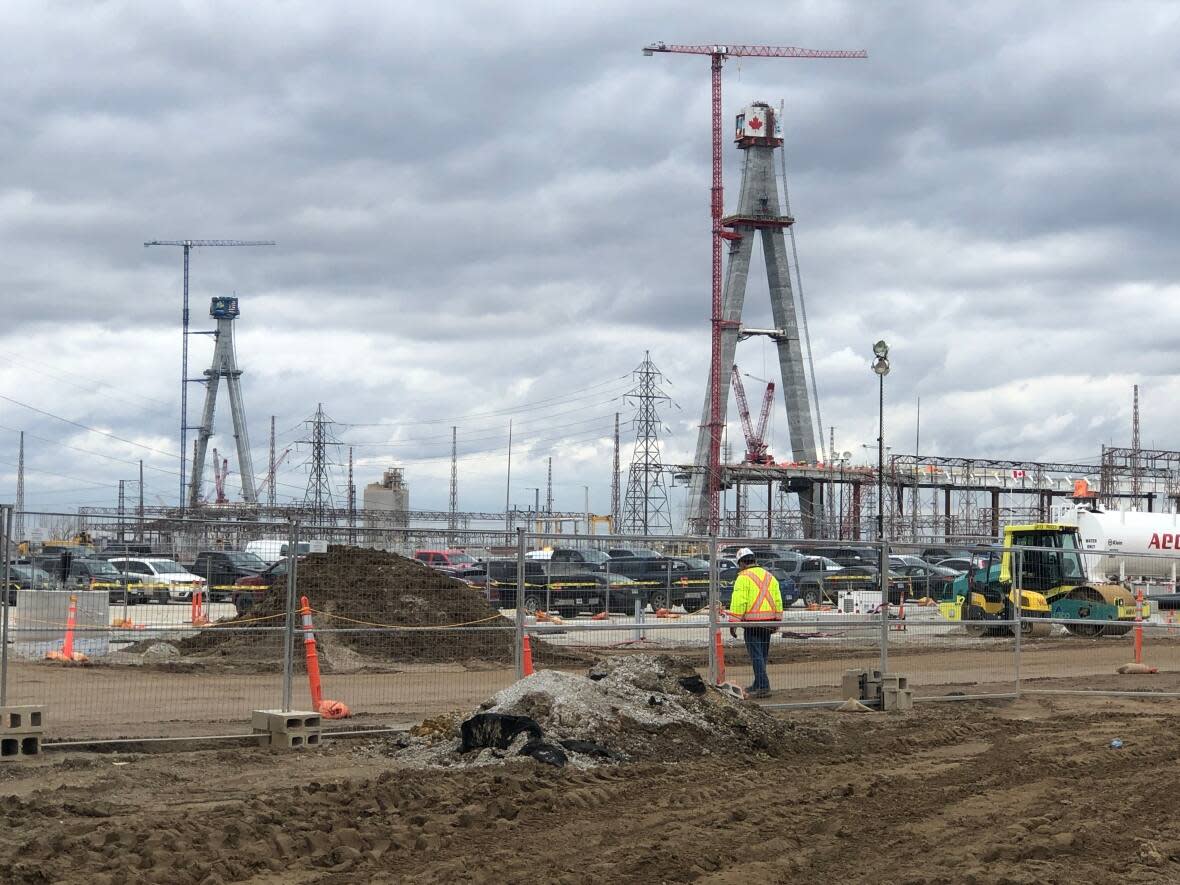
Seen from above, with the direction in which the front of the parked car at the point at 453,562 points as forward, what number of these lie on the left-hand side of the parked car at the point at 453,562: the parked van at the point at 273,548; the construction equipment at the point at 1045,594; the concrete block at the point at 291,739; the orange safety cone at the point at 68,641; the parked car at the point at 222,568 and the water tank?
2

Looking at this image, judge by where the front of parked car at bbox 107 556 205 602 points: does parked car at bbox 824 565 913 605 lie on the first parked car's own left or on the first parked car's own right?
on the first parked car's own left

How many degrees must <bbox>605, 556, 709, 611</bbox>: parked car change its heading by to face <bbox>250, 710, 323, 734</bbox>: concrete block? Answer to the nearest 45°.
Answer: approximately 90° to its right

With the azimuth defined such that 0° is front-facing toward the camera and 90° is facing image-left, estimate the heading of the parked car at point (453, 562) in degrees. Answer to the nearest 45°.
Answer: approximately 315°

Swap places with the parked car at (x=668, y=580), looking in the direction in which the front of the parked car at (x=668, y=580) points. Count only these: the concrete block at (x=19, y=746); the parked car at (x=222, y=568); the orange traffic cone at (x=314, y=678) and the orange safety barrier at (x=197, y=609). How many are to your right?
4

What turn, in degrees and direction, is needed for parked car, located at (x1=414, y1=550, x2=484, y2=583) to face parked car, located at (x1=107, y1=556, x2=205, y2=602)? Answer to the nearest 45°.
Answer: approximately 90° to its right

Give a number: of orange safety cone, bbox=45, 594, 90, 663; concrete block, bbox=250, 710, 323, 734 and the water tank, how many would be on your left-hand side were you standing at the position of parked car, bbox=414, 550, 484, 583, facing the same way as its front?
1

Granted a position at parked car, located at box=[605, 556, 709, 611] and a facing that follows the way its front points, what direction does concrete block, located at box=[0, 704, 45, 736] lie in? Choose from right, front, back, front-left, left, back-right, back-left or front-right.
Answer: right
